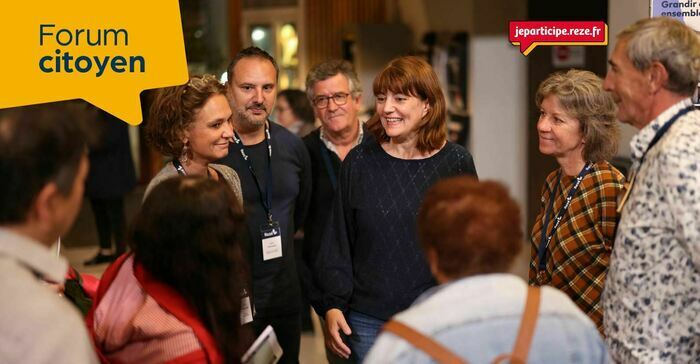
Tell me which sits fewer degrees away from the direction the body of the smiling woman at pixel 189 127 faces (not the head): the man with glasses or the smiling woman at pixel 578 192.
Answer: the smiling woman

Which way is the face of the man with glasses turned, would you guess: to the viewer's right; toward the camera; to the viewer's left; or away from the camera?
toward the camera

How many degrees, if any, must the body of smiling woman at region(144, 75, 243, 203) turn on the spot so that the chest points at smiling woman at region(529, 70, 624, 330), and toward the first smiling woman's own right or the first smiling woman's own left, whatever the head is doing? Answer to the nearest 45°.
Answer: approximately 45° to the first smiling woman's own left

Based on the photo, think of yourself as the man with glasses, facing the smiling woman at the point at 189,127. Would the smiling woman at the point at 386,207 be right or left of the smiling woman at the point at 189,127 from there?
left

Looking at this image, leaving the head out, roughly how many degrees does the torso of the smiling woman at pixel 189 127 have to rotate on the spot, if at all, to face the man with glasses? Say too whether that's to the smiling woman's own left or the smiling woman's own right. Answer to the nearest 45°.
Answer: approximately 90° to the smiling woman's own left

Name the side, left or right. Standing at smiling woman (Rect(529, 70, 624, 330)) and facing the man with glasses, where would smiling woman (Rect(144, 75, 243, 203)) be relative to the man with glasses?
left
